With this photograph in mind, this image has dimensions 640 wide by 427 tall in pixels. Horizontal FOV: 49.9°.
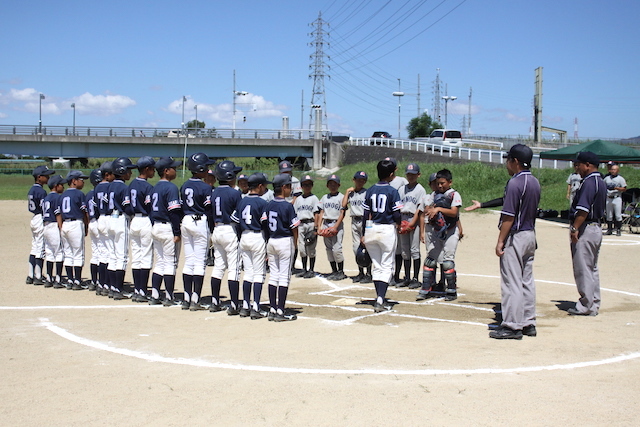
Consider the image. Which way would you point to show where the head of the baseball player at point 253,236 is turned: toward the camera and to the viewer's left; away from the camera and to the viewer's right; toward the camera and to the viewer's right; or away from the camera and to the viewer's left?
away from the camera and to the viewer's right

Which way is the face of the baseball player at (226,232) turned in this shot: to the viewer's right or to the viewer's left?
to the viewer's right

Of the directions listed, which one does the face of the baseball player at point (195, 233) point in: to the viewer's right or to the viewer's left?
to the viewer's right

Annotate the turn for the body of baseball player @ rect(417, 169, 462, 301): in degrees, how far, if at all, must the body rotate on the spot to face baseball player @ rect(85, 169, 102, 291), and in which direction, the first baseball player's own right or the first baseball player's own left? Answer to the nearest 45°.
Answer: approximately 45° to the first baseball player's own right

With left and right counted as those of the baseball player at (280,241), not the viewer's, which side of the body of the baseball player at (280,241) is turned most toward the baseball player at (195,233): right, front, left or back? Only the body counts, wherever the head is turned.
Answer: left

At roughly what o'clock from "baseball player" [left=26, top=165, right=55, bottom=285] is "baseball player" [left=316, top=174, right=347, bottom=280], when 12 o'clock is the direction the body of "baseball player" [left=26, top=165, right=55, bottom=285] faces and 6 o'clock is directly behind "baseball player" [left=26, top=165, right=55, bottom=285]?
"baseball player" [left=316, top=174, right=347, bottom=280] is roughly at 2 o'clock from "baseball player" [left=26, top=165, right=55, bottom=285].

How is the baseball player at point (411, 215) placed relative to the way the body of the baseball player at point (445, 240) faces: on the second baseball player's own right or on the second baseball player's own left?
on the second baseball player's own right

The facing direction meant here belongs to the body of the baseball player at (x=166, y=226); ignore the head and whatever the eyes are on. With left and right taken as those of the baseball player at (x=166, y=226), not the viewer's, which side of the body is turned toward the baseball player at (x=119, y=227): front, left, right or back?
left
